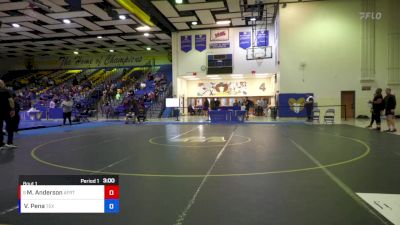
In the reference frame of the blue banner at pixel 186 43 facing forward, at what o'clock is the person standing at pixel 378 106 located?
The person standing is roughly at 11 o'clock from the blue banner.

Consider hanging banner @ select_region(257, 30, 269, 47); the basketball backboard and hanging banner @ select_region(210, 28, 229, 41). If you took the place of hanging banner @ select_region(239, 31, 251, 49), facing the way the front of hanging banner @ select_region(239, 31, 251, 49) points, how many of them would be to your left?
2

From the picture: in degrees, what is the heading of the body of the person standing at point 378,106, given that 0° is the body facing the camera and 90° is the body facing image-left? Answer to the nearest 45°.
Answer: approximately 90°

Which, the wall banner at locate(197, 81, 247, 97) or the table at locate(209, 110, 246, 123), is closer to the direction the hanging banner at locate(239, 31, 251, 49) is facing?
the table

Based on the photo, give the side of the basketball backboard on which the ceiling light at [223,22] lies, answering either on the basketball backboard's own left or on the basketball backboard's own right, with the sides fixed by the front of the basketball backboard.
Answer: on the basketball backboard's own right

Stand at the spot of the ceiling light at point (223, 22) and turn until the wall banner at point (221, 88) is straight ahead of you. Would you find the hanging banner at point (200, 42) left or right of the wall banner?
left

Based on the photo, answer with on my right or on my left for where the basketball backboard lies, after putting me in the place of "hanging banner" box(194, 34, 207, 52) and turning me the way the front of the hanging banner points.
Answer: on my left

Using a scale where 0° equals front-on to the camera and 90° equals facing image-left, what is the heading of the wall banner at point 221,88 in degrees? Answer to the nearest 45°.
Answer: approximately 0°
